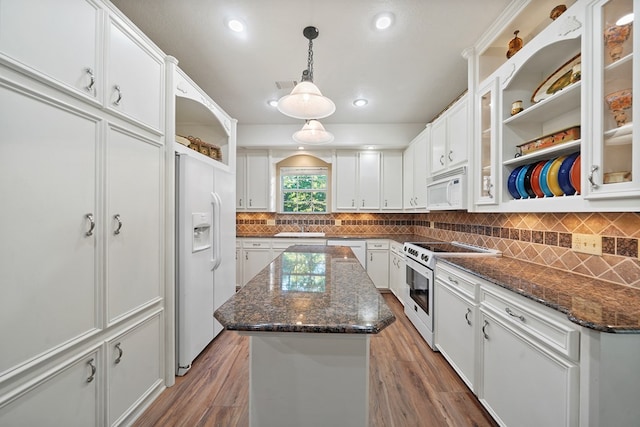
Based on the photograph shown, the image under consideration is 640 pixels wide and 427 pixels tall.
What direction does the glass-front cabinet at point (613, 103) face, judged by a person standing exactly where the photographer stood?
facing the viewer and to the left of the viewer

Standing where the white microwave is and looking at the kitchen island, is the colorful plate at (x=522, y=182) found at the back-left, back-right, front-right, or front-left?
front-left

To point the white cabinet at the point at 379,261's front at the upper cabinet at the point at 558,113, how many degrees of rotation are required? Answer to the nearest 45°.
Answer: approximately 45° to its left

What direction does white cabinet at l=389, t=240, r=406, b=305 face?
to the viewer's left

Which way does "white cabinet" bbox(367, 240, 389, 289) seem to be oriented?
toward the camera

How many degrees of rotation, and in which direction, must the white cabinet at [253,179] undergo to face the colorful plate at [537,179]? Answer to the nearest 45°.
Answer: approximately 45° to its left

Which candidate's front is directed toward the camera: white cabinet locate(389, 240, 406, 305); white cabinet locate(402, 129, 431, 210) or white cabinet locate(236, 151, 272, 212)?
white cabinet locate(236, 151, 272, 212)

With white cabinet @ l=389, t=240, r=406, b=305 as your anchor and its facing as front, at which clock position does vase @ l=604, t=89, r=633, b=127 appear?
The vase is roughly at 8 o'clock from the white cabinet.

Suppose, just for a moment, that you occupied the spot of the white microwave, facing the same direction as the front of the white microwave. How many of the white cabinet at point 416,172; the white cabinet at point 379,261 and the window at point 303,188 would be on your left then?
0

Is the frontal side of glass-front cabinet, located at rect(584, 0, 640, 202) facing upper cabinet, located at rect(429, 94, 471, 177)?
no

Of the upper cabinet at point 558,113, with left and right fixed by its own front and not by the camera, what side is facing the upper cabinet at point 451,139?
right

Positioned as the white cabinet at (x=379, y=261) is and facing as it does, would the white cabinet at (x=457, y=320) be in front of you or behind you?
in front

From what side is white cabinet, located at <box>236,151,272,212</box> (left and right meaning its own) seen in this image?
front

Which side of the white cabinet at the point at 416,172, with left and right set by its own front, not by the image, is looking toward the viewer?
left

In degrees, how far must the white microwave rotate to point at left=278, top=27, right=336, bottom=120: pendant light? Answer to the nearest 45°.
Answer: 0° — it already faces it

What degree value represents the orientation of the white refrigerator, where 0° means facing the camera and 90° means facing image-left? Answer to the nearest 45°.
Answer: approximately 315°

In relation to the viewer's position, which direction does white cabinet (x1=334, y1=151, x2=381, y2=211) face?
facing the viewer

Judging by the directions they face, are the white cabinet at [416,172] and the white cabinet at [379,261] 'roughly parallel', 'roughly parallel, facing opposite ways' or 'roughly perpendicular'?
roughly perpendicular

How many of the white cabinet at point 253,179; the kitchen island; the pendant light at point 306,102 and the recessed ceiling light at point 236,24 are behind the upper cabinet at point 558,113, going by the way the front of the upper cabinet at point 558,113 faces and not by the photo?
0
